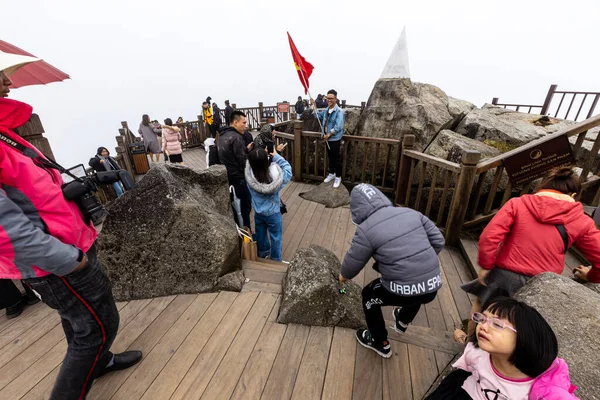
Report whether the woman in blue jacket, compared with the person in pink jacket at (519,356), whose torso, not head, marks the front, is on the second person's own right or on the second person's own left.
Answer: on the second person's own right

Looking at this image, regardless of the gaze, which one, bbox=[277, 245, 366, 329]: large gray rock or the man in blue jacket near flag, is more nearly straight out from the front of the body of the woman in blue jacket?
the man in blue jacket near flag

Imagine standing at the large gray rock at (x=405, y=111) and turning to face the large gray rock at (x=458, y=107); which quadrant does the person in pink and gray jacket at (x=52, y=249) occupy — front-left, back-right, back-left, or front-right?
back-right

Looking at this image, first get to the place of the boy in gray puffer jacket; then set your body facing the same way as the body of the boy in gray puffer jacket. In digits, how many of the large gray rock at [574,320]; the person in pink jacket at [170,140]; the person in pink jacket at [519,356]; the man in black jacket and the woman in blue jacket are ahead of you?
3

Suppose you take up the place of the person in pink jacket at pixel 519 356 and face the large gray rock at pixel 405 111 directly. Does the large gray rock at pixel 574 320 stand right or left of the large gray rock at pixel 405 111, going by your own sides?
right

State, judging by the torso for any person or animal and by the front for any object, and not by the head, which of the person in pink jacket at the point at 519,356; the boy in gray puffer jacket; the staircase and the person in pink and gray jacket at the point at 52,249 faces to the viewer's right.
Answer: the person in pink and gray jacket

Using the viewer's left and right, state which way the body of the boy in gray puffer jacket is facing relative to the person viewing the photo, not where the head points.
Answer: facing away from the viewer and to the left of the viewer

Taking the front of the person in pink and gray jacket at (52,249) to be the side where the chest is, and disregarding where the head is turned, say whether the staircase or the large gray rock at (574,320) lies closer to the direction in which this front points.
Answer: the staircase

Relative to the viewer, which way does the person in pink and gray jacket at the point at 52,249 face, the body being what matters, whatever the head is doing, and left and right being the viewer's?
facing to the right of the viewer
